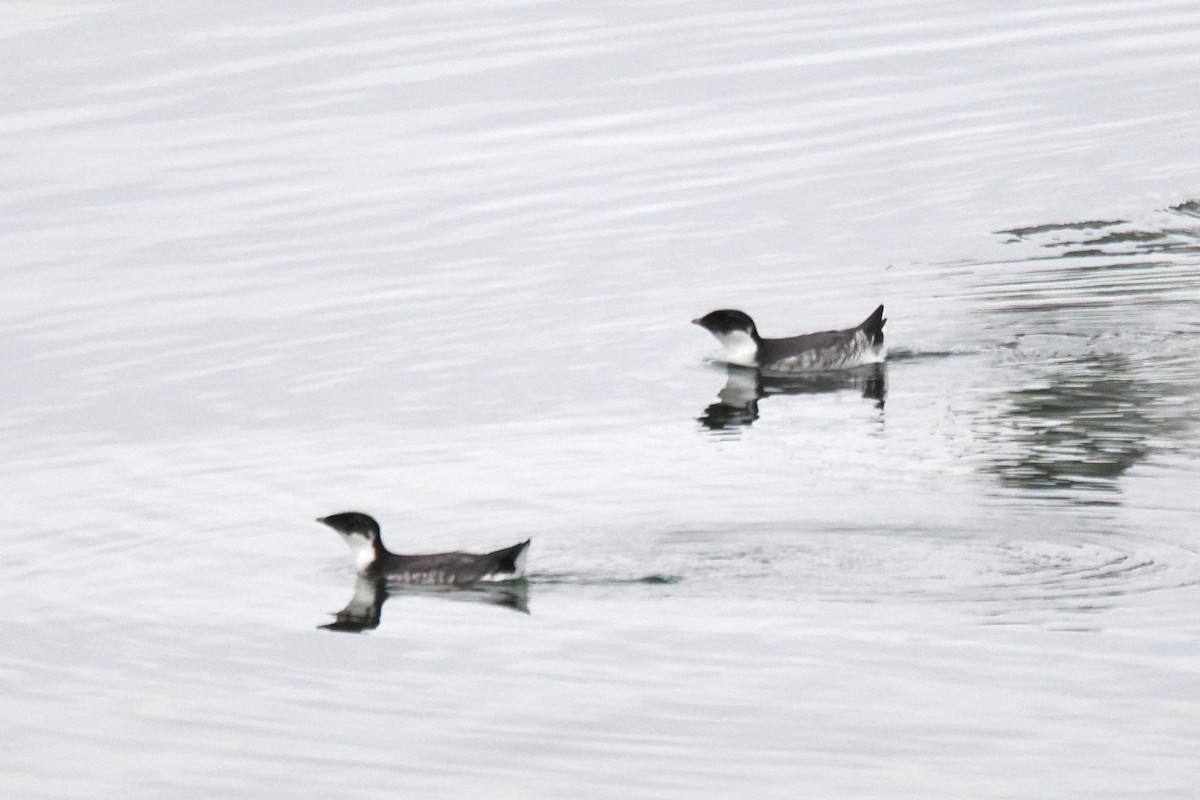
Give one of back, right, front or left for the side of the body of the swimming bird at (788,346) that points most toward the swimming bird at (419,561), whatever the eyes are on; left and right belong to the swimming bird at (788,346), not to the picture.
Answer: left

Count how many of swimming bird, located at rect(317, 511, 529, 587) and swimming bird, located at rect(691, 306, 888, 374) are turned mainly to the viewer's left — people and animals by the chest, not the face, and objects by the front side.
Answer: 2

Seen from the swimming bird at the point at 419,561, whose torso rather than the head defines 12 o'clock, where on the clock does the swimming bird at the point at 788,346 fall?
the swimming bird at the point at 788,346 is roughly at 4 o'clock from the swimming bird at the point at 419,561.

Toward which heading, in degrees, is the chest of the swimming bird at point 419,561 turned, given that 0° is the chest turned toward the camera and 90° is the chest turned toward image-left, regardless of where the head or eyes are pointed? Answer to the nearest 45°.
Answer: approximately 90°

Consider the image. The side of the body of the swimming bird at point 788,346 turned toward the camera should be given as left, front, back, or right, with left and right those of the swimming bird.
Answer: left
